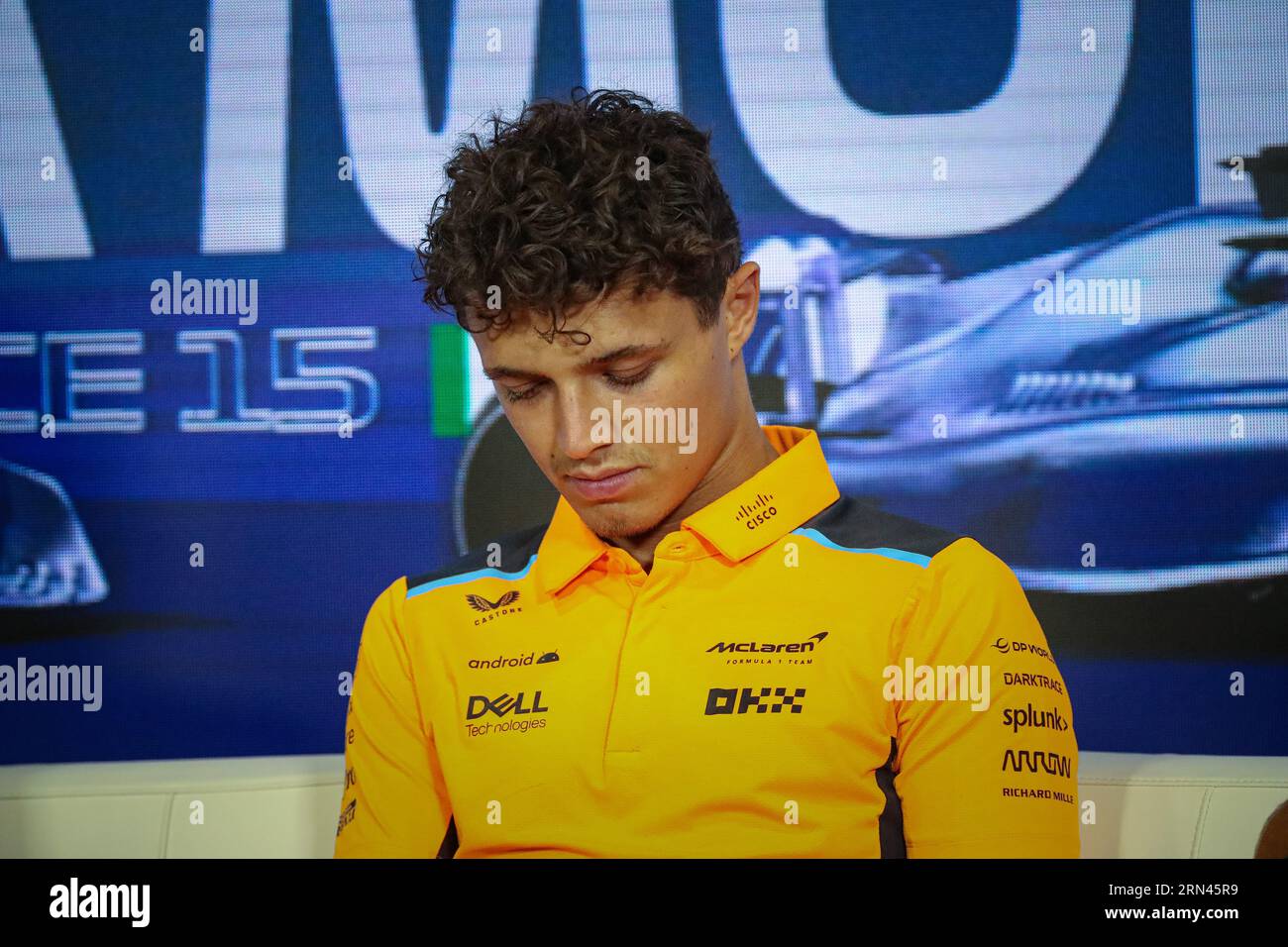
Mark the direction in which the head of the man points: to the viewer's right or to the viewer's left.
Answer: to the viewer's left

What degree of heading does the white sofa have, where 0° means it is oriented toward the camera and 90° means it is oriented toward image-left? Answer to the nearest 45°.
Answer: approximately 0°
